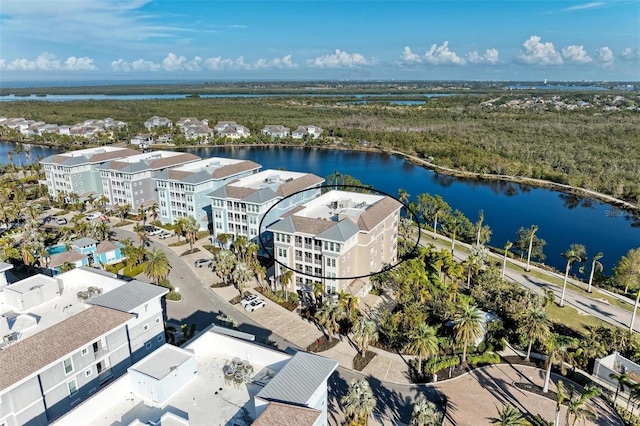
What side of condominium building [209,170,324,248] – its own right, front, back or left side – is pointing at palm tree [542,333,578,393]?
left

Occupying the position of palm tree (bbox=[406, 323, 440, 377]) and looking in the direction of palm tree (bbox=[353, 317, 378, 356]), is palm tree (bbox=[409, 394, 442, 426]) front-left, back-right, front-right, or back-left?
back-left

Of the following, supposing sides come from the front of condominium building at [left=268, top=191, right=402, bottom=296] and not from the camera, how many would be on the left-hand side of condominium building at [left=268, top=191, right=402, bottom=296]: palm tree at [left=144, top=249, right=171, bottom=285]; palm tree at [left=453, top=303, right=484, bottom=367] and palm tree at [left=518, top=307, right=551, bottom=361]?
2

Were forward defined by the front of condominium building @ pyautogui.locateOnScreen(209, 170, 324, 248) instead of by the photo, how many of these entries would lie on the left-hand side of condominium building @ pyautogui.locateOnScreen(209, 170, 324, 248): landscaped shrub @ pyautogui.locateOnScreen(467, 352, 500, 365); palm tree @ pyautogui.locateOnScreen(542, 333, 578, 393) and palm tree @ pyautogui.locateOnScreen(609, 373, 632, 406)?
3

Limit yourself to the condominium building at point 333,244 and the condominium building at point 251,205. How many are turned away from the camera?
0

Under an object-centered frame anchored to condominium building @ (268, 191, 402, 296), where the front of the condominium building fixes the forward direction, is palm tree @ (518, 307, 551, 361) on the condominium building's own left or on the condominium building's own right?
on the condominium building's own left

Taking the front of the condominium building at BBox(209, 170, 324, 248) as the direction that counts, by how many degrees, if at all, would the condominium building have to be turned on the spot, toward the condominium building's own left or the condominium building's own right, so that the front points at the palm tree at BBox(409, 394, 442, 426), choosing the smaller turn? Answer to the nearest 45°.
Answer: approximately 45° to the condominium building's own left

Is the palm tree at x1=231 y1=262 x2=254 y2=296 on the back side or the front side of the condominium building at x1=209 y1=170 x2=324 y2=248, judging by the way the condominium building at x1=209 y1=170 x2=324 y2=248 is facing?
on the front side

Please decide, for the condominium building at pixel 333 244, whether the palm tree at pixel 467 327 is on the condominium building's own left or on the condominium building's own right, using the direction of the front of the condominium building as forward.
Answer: on the condominium building's own left

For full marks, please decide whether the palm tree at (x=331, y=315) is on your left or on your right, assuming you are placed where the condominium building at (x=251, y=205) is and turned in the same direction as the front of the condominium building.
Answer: on your left

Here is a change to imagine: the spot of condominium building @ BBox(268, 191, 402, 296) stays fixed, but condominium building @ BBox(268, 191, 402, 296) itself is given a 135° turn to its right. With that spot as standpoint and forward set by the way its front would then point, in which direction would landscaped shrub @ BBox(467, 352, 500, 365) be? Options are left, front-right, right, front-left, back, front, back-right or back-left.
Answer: back-right

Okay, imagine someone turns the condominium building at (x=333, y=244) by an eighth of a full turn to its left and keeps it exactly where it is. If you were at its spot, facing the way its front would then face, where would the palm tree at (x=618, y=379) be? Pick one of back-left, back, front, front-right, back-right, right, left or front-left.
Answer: front-left

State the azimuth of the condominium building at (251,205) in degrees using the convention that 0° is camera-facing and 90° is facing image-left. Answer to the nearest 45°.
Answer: approximately 45°

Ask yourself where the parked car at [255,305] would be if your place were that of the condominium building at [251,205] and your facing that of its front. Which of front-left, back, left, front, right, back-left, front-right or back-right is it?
front-left

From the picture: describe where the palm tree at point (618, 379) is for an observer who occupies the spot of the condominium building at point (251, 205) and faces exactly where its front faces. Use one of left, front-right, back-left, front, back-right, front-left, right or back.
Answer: left

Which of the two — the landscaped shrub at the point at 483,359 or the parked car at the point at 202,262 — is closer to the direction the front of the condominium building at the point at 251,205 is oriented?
the parked car

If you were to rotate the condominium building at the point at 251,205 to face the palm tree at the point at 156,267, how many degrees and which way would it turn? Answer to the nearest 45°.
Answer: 0° — it already faces it

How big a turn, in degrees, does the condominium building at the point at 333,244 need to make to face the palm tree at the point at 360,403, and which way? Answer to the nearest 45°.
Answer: approximately 45° to its left

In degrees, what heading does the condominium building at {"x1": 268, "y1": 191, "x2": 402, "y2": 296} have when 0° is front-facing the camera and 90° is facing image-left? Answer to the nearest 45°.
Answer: approximately 45°
